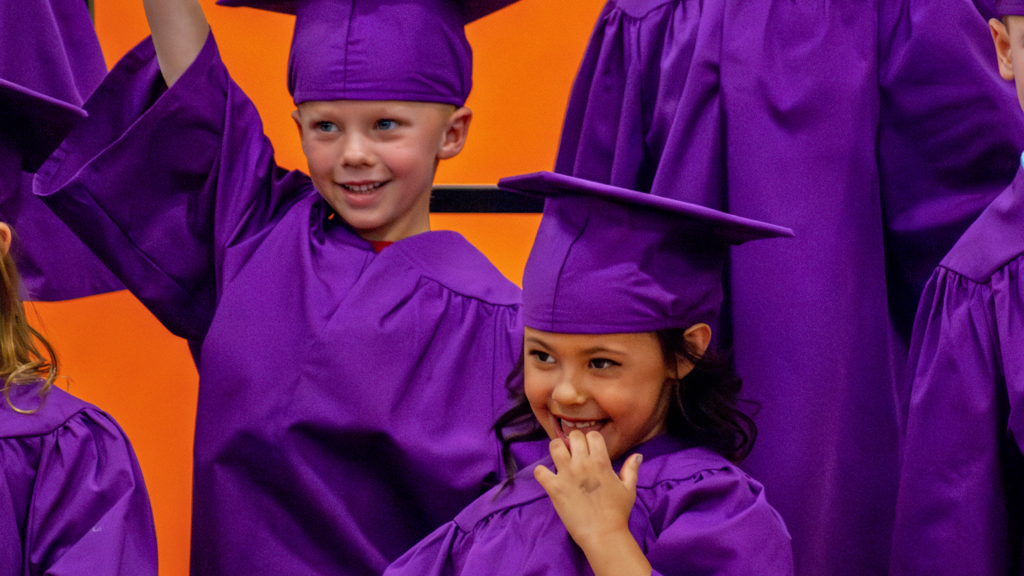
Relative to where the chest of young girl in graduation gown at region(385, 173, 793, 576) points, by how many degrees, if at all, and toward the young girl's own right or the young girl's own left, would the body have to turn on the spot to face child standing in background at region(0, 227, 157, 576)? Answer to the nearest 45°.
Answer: approximately 45° to the young girl's own right

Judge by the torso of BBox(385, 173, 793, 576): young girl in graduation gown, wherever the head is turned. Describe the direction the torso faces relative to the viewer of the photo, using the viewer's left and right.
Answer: facing the viewer and to the left of the viewer

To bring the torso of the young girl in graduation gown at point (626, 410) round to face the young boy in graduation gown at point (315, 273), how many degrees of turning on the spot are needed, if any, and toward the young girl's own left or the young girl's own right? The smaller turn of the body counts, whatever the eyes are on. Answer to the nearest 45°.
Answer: approximately 90° to the young girl's own right

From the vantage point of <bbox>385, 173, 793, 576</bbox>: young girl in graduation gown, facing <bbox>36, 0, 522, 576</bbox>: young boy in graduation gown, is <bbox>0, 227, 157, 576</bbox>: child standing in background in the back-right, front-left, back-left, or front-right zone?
front-left

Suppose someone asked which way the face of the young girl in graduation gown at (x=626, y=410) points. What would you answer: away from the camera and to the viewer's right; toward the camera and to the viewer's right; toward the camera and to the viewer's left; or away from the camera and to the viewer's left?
toward the camera and to the viewer's left

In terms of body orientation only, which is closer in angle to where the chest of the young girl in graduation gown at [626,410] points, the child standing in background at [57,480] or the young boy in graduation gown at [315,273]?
the child standing in background

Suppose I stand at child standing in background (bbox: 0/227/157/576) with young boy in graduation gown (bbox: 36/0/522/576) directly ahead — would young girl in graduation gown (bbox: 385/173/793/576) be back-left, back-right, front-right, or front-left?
front-right

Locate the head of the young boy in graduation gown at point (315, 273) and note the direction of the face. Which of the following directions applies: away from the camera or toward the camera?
toward the camera
